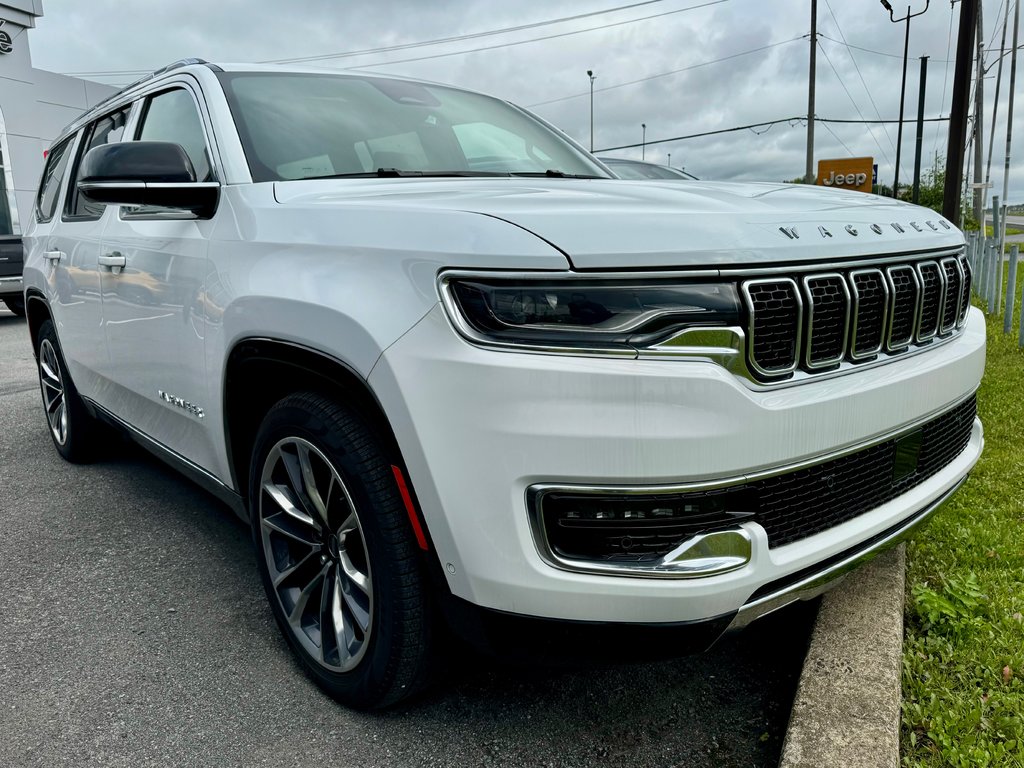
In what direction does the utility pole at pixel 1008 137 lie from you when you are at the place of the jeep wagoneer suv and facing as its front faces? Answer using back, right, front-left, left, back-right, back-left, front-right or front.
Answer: left

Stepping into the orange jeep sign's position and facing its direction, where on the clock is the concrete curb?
The concrete curb is roughly at 12 o'clock from the orange jeep sign.

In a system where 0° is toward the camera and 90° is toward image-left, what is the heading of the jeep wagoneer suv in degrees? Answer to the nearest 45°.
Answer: approximately 315°

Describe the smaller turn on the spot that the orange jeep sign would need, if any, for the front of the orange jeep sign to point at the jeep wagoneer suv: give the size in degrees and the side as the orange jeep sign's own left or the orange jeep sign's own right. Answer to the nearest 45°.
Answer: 0° — it already faces it

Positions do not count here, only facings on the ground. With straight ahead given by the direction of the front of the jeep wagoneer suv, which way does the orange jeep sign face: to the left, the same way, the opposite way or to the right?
to the right

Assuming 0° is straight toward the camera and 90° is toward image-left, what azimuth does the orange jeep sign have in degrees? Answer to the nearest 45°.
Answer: approximately 0°

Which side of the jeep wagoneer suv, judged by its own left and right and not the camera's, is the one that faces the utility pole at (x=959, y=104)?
left

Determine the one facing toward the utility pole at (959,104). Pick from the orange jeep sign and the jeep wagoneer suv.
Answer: the orange jeep sign

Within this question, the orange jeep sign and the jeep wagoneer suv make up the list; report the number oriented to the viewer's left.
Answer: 0

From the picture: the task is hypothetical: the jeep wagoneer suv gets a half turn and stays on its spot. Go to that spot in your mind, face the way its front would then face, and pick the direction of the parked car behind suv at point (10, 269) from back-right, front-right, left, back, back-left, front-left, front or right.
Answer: front
